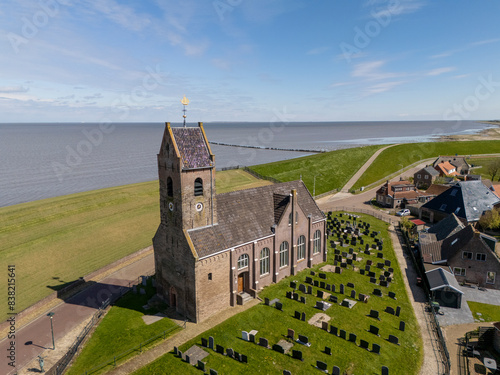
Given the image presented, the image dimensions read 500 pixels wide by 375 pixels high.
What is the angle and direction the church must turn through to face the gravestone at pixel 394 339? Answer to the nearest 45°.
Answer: approximately 135° to its left

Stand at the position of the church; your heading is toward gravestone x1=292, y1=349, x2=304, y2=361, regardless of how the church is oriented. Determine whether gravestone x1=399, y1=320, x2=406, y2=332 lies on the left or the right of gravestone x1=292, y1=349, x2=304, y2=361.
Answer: left

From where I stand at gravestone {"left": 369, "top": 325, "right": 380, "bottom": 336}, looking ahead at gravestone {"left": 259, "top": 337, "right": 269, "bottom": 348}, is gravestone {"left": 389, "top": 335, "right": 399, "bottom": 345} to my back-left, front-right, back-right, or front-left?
back-left

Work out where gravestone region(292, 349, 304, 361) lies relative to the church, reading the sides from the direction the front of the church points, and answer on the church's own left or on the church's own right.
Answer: on the church's own left

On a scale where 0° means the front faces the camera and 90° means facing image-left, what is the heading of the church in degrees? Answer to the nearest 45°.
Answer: approximately 45°

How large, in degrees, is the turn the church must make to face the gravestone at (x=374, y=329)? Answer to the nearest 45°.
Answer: approximately 135° to its left

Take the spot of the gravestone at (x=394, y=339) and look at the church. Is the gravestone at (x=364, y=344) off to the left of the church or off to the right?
left

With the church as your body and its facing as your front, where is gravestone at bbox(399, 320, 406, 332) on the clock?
The gravestone is roughly at 8 o'clock from the church.
